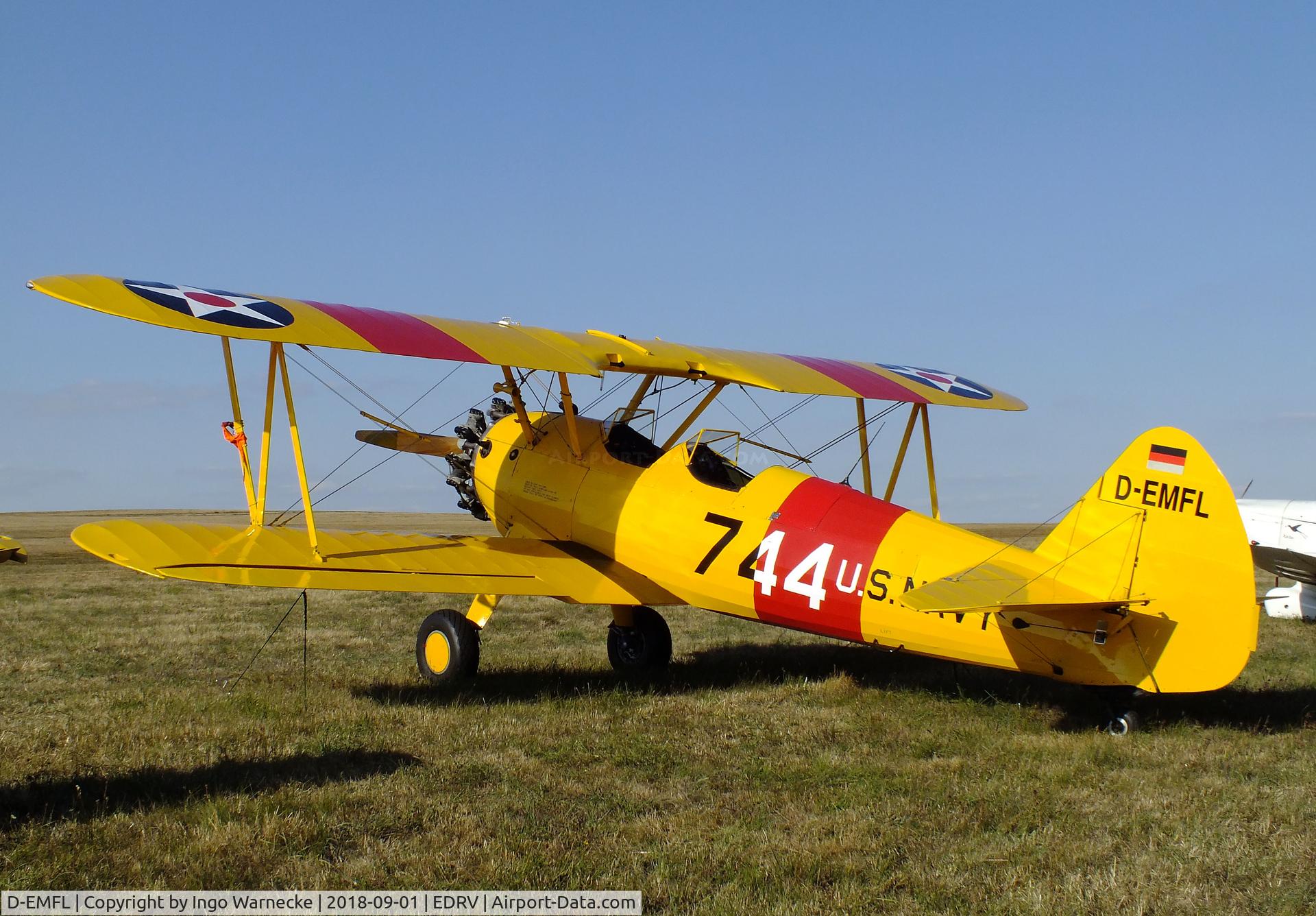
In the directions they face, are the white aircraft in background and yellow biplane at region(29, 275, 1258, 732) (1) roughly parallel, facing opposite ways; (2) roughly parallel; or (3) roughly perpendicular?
roughly parallel

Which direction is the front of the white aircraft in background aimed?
to the viewer's left

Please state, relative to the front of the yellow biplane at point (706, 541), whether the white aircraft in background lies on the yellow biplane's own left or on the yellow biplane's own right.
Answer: on the yellow biplane's own right

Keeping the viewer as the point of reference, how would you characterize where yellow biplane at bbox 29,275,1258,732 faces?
facing away from the viewer and to the left of the viewer

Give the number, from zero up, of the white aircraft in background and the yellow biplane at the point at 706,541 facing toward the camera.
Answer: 0

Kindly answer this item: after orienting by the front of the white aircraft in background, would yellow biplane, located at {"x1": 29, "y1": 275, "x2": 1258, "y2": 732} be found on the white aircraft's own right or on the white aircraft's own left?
on the white aircraft's own left
